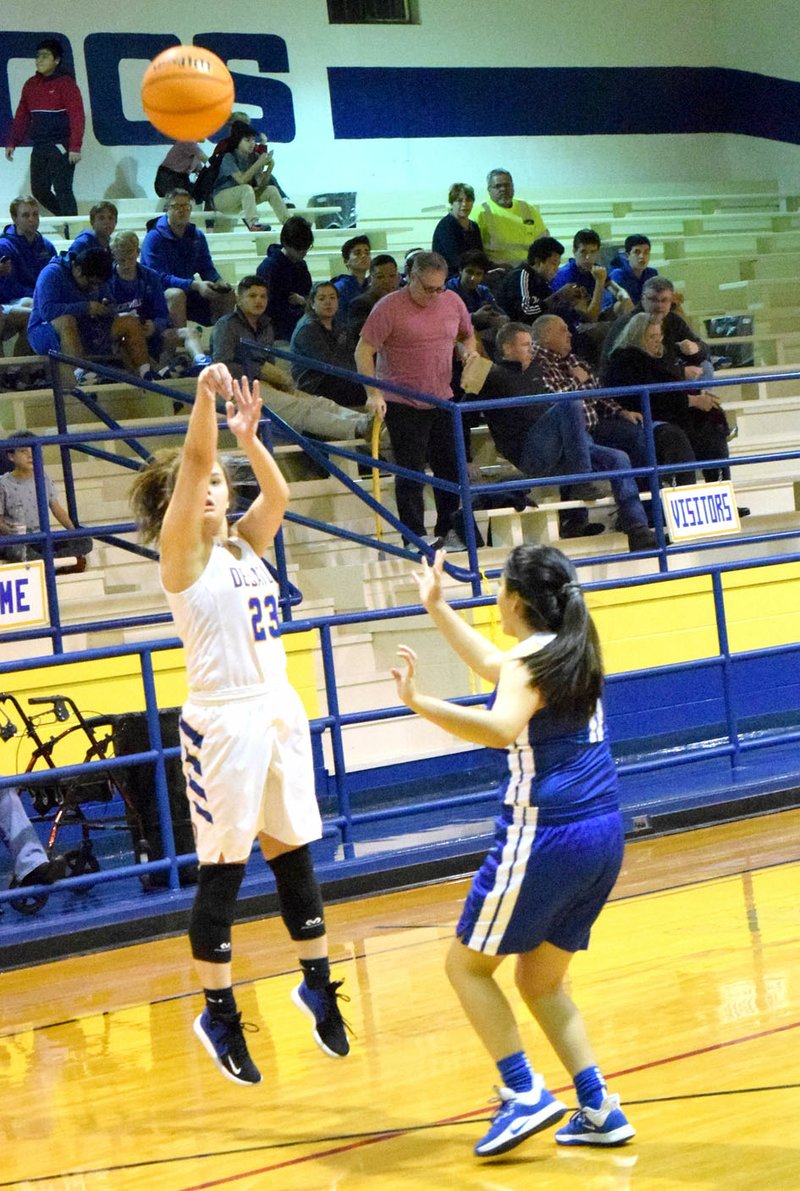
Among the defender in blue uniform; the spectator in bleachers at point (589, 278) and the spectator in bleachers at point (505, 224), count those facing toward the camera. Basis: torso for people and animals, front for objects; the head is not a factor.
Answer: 2

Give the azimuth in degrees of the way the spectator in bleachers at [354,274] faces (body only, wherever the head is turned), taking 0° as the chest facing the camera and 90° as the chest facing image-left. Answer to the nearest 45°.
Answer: approximately 315°

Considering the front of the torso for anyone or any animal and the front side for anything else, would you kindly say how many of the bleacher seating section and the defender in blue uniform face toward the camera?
1

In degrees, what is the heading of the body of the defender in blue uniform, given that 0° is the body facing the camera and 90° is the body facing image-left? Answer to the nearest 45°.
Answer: approximately 135°

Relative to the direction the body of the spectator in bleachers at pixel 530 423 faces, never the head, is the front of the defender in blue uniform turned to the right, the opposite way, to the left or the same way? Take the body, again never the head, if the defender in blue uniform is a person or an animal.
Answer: the opposite way

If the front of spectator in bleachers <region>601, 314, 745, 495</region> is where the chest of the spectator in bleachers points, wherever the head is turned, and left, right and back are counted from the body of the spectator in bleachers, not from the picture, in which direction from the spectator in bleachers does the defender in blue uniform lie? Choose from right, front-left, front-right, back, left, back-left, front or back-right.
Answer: front-right

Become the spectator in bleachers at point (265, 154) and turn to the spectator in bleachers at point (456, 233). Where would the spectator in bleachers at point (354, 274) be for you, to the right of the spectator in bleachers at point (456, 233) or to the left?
right

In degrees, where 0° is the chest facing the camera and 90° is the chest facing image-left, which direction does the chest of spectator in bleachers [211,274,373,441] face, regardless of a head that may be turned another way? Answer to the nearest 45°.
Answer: approximately 315°

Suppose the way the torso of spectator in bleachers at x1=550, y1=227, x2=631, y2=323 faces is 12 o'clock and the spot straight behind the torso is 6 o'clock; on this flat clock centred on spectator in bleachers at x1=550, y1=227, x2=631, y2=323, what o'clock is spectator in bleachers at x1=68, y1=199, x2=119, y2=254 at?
spectator in bleachers at x1=68, y1=199, x2=119, y2=254 is roughly at 2 o'clock from spectator in bleachers at x1=550, y1=227, x2=631, y2=323.

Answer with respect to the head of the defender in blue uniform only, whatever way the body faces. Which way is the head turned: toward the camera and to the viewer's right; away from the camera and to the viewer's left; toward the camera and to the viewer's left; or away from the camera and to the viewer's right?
away from the camera and to the viewer's left
